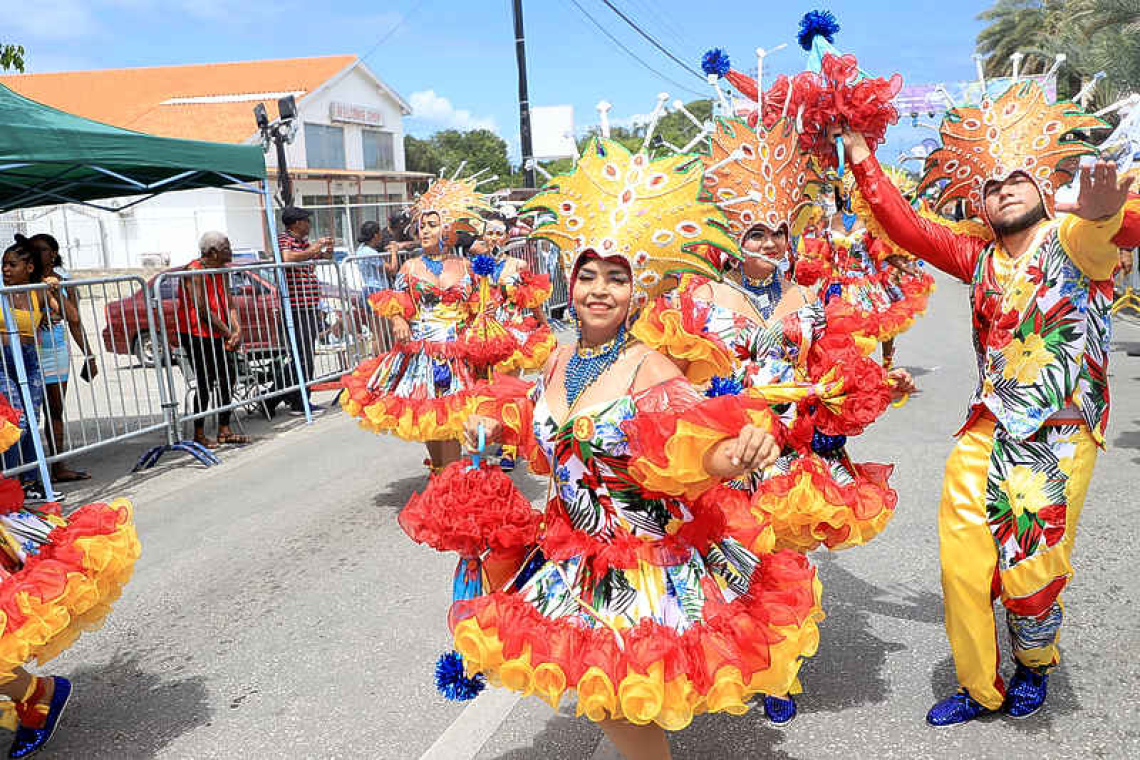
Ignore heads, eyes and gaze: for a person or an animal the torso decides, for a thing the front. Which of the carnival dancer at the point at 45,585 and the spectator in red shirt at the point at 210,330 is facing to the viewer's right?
the spectator in red shirt

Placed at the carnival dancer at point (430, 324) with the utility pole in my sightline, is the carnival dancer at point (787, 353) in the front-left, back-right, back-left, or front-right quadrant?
back-right

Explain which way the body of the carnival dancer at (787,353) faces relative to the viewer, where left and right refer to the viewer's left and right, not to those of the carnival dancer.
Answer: facing the viewer

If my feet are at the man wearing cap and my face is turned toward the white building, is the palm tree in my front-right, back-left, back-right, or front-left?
front-right

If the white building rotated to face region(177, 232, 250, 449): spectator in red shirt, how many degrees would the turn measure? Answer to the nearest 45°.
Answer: approximately 45° to its right

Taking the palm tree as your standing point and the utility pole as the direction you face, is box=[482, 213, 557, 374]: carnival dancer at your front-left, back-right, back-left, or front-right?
front-left

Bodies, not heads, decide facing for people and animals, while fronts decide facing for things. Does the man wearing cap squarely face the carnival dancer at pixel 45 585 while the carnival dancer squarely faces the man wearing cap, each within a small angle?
no

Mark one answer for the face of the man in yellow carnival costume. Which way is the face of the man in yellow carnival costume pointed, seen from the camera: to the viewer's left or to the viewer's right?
to the viewer's left

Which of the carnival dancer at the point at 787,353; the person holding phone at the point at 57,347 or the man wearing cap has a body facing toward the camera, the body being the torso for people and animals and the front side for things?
the carnival dancer

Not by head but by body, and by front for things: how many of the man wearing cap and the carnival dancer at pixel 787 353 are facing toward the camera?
1

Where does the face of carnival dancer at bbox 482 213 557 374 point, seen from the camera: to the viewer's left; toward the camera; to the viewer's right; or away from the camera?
toward the camera

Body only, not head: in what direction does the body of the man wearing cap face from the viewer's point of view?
to the viewer's right

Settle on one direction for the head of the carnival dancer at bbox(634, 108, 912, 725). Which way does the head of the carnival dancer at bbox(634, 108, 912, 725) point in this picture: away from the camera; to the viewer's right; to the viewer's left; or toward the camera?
toward the camera

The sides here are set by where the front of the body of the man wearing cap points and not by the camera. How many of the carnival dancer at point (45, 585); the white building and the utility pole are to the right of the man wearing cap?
1
